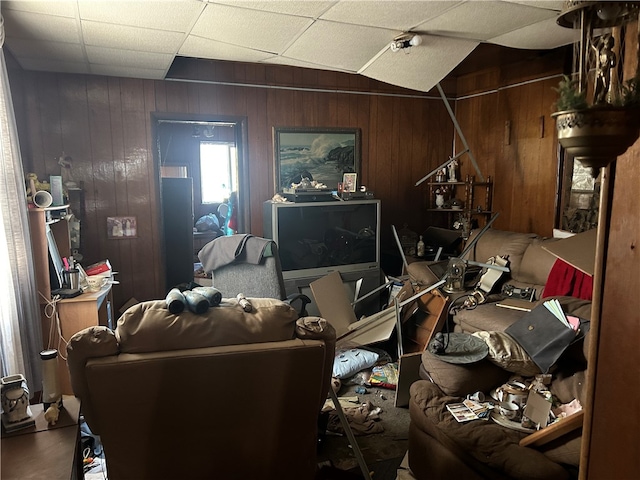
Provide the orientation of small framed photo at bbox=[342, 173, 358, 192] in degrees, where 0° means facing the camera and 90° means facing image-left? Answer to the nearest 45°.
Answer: approximately 0°

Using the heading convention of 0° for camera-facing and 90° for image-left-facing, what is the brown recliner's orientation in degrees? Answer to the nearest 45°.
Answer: approximately 180°

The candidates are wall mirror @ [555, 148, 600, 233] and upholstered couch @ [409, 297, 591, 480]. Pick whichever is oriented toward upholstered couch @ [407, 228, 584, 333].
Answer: the wall mirror

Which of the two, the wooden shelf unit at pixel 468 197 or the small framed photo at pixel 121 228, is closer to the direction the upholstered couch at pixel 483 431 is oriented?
the small framed photo

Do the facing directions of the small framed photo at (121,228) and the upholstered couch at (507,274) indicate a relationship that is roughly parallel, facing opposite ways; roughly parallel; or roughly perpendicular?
roughly perpendicular

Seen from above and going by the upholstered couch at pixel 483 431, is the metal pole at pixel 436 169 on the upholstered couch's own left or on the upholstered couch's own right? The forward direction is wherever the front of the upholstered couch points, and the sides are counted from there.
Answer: on the upholstered couch's own right

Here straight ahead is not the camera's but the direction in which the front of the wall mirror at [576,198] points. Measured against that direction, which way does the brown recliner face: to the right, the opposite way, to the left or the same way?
to the right

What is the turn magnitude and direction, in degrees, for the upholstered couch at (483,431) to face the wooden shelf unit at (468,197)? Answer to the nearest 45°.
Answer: approximately 90° to its right

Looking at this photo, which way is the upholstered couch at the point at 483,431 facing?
to the viewer's left

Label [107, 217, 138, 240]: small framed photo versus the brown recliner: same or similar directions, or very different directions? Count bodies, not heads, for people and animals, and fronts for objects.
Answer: very different directions

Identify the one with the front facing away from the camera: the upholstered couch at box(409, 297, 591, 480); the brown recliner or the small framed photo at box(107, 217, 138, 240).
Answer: the brown recliner

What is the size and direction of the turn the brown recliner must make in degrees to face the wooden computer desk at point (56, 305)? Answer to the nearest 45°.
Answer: approximately 45° to its left

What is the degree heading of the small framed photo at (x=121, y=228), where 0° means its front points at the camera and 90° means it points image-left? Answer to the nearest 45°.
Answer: approximately 0°

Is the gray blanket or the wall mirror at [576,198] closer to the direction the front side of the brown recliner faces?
the gray blanket
